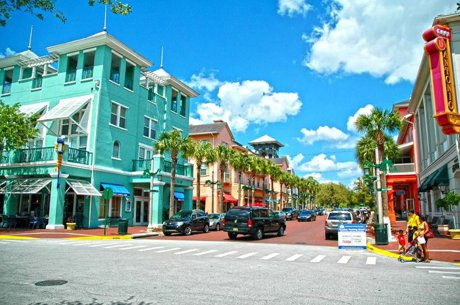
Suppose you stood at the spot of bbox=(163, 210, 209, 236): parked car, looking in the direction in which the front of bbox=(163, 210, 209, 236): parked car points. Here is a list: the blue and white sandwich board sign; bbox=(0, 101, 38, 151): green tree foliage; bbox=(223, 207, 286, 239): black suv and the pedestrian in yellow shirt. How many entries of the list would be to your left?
3

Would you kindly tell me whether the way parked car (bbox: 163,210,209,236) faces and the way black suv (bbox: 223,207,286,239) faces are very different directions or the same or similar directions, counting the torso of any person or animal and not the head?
very different directions

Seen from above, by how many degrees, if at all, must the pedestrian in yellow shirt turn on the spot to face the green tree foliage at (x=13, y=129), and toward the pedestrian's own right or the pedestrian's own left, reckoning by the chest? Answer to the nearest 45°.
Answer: approximately 45° to the pedestrian's own right

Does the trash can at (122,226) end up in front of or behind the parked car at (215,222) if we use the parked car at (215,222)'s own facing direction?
in front

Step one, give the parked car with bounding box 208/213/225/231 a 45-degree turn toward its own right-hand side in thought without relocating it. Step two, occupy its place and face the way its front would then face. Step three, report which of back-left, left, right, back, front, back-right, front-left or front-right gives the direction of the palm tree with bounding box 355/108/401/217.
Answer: back-left

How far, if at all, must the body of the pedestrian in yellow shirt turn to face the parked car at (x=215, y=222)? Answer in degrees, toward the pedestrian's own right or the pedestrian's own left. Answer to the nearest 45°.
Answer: approximately 90° to the pedestrian's own right

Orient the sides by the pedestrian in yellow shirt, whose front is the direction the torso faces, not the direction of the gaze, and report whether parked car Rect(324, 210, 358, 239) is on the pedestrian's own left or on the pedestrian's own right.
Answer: on the pedestrian's own right

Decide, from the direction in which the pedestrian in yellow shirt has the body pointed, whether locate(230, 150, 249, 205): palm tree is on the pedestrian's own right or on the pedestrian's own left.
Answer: on the pedestrian's own right

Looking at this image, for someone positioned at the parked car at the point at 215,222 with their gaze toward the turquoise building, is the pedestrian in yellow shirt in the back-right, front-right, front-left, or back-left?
back-left

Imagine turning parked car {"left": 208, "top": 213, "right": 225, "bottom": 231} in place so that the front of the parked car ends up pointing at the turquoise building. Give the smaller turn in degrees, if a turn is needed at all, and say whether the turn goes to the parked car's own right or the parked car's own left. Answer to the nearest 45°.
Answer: approximately 45° to the parked car's own right
